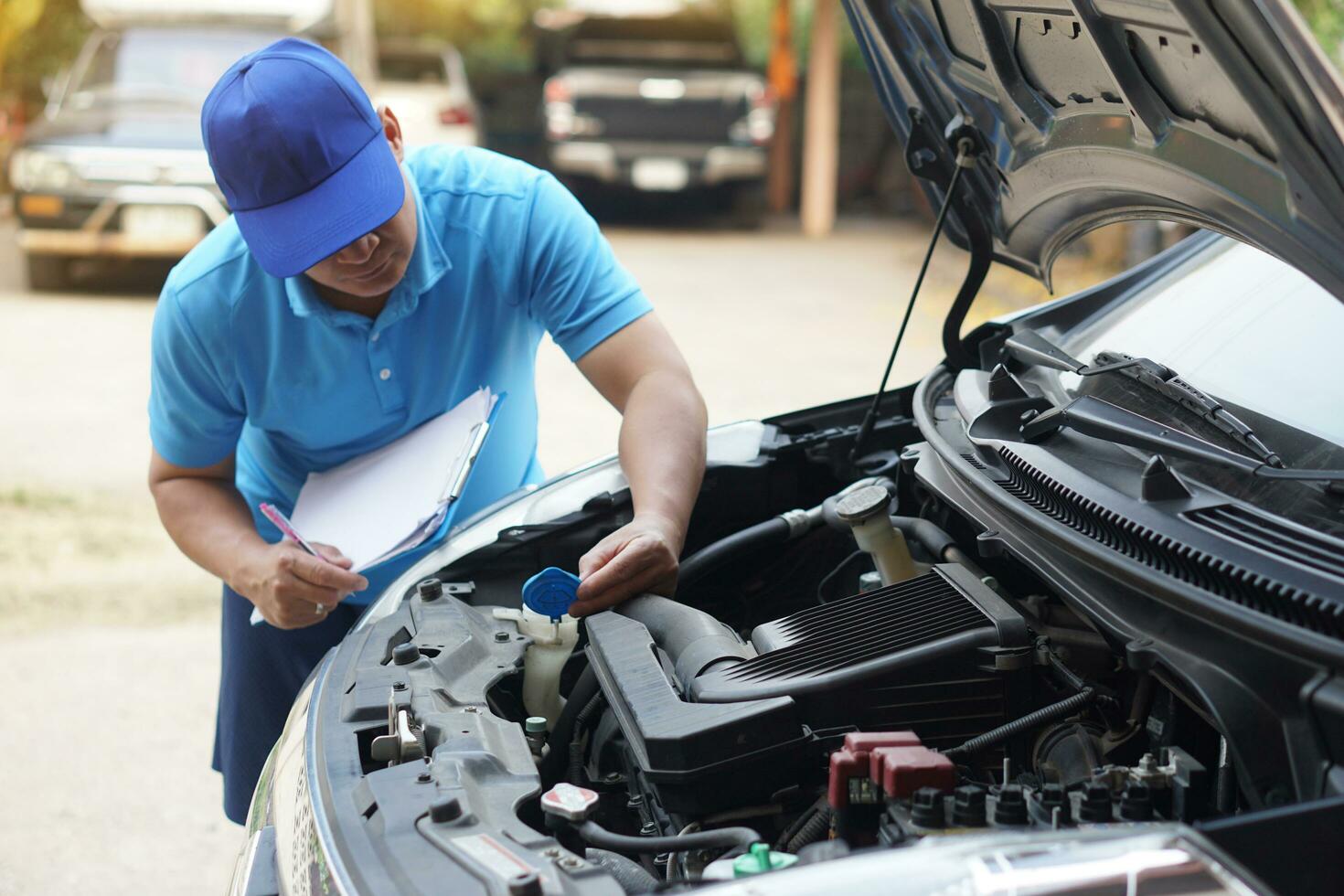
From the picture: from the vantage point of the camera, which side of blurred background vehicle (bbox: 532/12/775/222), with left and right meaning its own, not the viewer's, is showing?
back

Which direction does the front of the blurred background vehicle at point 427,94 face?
away from the camera

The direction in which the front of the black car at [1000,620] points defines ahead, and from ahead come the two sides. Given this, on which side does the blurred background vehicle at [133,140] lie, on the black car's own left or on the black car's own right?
on the black car's own right

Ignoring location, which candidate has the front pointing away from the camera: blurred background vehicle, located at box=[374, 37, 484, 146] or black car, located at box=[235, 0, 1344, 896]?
the blurred background vehicle

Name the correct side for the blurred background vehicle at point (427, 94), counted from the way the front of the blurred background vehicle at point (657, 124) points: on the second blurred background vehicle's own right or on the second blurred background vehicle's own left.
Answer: on the second blurred background vehicle's own left

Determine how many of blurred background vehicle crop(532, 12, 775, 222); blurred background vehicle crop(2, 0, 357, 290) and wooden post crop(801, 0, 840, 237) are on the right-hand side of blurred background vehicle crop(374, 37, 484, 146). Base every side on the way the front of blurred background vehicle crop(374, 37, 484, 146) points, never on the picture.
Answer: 2

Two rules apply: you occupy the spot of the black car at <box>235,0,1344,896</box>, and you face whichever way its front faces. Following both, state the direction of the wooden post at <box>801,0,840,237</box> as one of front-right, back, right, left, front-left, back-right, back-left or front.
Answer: back-right

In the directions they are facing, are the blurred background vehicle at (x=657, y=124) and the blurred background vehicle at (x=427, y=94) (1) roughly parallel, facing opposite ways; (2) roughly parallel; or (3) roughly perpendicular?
roughly parallel

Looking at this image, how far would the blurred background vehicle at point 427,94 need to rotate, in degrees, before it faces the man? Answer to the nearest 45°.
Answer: approximately 180°

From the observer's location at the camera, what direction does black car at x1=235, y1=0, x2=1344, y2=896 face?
facing the viewer and to the left of the viewer

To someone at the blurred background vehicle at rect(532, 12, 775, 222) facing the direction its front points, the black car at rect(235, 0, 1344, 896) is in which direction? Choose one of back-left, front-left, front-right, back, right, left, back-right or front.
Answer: back

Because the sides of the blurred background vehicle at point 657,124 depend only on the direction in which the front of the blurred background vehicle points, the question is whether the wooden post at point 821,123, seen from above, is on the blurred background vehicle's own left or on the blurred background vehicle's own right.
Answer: on the blurred background vehicle's own right

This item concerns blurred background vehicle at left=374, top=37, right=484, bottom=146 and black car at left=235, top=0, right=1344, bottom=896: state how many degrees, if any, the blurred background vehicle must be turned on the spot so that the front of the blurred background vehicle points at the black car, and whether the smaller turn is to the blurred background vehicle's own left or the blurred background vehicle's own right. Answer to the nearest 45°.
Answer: approximately 180°

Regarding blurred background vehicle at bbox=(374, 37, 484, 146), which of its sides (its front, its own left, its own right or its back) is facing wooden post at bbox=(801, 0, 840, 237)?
right
